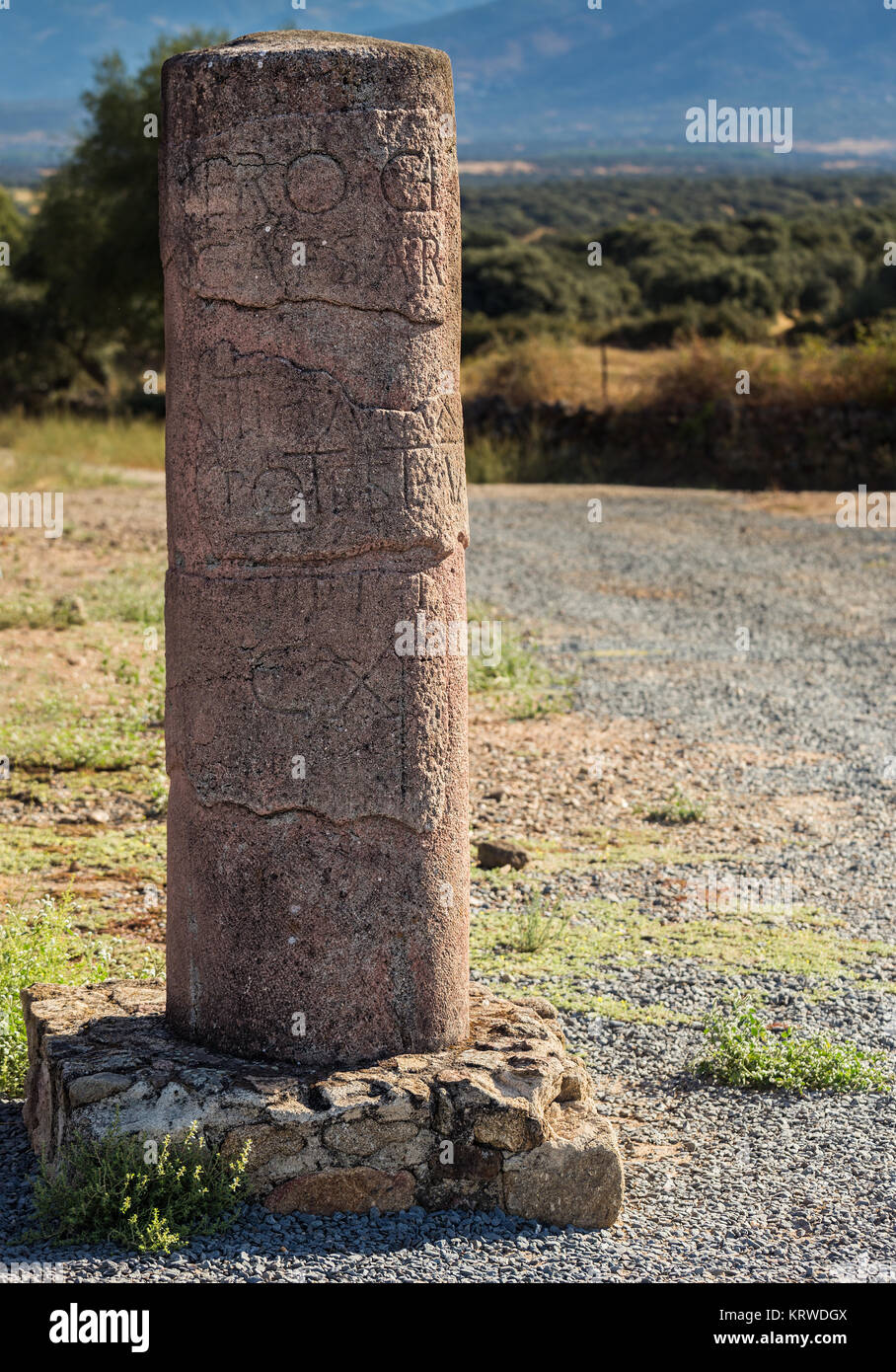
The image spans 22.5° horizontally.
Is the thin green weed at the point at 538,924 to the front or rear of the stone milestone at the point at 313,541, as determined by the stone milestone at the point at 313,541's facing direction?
to the rear

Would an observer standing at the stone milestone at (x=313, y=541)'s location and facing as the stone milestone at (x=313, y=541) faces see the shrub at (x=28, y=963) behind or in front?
behind

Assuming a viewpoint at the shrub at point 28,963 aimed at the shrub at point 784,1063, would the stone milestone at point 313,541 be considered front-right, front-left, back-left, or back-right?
front-right

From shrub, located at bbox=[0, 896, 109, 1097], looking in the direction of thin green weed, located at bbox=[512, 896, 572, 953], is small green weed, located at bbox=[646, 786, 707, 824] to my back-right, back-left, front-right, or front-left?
front-left

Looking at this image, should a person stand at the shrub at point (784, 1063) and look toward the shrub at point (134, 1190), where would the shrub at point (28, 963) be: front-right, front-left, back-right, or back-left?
front-right

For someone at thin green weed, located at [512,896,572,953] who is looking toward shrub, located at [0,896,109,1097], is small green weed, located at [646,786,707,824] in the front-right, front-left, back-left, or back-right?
back-right

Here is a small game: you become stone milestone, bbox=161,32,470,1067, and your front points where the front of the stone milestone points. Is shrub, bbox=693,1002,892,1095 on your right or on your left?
on your left

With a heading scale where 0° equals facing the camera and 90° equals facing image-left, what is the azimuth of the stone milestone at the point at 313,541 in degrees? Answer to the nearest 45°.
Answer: approximately 0°
